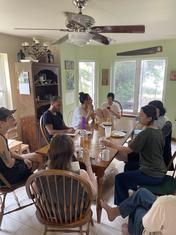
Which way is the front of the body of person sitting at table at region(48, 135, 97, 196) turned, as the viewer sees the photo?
away from the camera

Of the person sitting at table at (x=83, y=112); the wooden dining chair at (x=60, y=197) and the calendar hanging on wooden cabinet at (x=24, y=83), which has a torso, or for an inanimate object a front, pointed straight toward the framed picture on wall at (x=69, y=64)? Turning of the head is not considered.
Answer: the wooden dining chair

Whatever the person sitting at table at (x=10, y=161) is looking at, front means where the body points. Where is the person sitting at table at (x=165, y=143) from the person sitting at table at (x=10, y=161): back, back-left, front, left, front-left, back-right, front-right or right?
front

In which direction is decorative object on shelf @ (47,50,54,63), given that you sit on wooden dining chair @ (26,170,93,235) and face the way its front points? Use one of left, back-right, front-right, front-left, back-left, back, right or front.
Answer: front

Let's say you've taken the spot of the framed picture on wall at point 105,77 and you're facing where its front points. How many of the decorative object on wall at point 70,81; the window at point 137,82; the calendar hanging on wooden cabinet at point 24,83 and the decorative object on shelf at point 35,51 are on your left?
1

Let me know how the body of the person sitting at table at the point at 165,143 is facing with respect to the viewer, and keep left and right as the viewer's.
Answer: facing to the left of the viewer

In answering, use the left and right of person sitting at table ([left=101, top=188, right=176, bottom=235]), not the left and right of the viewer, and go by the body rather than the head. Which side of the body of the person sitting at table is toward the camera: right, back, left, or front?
left

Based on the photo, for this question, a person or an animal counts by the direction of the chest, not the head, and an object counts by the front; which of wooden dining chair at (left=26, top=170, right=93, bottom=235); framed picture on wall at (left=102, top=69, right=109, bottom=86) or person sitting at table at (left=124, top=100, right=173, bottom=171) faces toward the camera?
the framed picture on wall

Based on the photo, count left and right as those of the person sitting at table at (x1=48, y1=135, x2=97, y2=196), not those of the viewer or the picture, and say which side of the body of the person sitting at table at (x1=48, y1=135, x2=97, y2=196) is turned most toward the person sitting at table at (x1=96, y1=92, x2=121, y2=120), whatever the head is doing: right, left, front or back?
front

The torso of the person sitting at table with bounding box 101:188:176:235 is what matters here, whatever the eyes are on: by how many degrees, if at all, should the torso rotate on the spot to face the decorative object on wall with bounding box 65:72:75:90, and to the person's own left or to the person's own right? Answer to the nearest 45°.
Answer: approximately 45° to the person's own right

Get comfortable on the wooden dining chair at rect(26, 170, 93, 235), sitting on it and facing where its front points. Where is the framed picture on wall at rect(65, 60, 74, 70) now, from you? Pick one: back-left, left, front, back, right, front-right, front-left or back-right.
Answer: front

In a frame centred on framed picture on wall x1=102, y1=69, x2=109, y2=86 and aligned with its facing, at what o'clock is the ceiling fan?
The ceiling fan is roughly at 12 o'clock from the framed picture on wall.

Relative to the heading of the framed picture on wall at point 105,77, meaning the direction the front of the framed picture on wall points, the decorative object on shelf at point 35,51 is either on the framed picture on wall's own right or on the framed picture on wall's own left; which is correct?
on the framed picture on wall's own right

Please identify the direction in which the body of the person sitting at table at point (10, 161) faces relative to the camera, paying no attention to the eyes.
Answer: to the viewer's right

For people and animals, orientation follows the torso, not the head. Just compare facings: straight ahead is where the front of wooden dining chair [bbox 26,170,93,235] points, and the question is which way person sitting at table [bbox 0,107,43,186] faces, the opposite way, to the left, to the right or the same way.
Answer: to the right

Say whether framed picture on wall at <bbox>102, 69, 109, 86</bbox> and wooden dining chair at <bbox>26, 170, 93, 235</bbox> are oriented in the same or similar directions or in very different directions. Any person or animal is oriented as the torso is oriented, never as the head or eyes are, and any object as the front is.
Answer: very different directions
